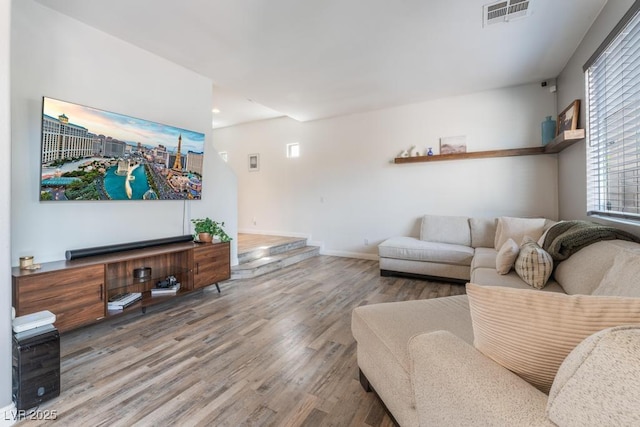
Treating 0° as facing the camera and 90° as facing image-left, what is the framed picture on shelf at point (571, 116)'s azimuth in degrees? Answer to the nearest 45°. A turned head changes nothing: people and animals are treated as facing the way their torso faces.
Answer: approximately 45°

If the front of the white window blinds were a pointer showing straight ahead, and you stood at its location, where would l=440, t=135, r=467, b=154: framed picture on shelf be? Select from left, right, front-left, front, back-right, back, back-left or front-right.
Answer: right

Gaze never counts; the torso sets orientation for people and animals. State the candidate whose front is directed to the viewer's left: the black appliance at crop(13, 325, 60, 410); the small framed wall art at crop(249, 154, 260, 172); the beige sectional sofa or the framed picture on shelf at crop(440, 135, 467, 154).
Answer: the beige sectional sofa

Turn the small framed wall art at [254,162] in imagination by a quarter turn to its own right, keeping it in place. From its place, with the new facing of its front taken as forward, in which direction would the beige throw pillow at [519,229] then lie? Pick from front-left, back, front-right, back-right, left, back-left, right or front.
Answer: back-left

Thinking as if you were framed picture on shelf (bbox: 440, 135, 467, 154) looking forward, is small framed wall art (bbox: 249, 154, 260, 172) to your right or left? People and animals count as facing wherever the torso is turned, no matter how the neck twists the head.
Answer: on your right

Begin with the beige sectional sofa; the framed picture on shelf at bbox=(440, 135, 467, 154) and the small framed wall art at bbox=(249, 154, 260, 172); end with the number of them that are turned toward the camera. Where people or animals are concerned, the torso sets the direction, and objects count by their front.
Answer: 2

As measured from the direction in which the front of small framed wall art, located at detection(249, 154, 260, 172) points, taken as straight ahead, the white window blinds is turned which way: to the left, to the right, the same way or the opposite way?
to the right

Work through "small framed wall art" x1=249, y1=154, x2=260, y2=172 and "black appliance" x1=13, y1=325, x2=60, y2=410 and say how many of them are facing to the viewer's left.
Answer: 0

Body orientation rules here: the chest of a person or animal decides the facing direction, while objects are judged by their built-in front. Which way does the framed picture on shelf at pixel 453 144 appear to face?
toward the camera

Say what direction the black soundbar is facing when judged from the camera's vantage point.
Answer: facing the viewer and to the right of the viewer

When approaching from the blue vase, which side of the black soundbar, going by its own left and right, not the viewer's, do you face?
front

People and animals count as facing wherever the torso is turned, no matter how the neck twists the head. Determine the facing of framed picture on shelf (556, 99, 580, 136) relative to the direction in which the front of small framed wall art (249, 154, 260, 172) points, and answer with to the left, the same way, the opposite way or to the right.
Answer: to the right

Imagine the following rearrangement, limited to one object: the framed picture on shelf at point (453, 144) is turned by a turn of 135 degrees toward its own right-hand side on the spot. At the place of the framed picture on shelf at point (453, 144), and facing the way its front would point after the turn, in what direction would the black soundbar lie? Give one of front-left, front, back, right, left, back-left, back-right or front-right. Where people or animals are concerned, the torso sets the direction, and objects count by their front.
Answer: left

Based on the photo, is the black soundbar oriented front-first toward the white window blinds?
yes

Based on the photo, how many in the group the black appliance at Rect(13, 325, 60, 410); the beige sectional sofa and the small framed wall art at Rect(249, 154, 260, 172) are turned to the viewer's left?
1

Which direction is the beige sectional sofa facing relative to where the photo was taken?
to the viewer's left

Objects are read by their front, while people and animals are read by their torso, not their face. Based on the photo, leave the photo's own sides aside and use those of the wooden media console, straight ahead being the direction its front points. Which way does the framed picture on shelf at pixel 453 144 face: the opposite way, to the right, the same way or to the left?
to the right
